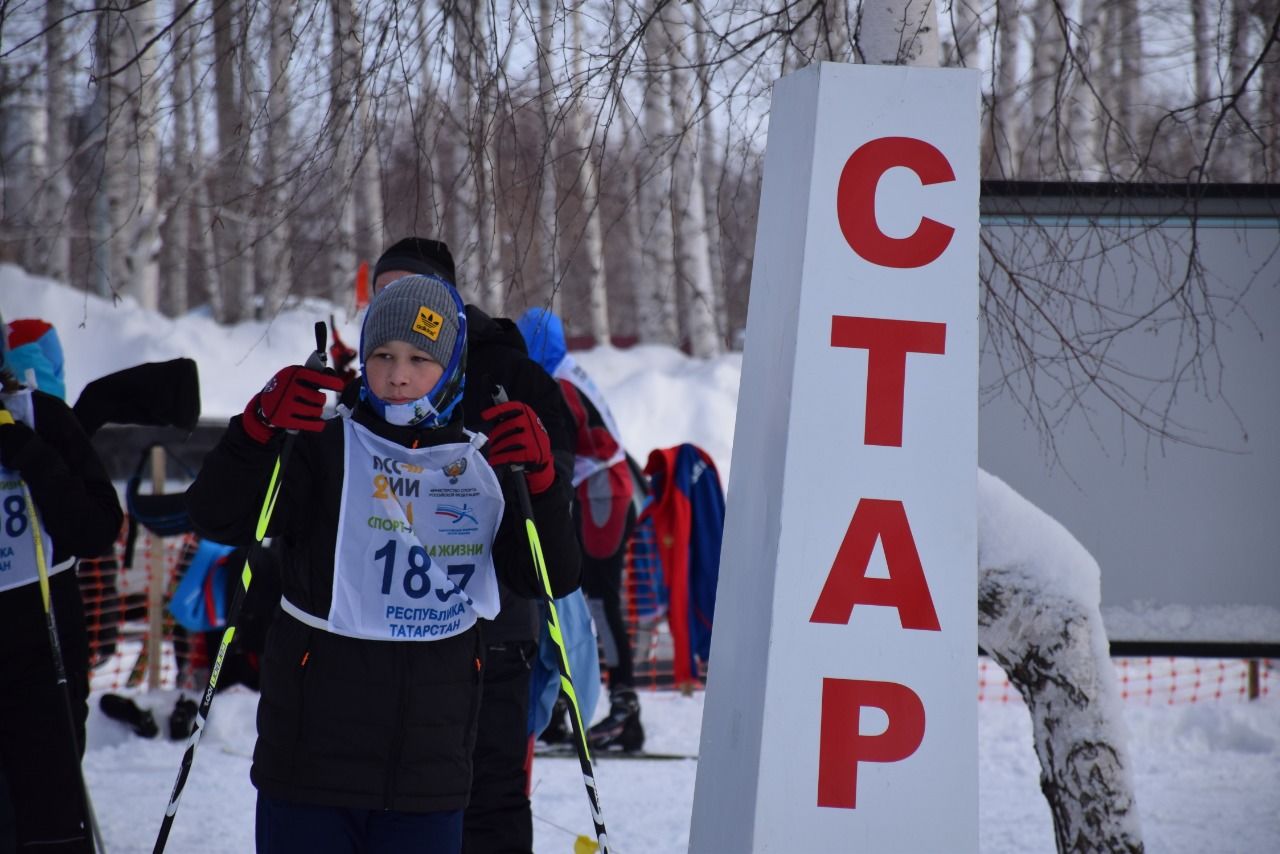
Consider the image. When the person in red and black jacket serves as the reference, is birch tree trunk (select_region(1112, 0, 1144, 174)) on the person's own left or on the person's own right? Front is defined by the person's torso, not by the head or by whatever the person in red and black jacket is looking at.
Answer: on the person's own right

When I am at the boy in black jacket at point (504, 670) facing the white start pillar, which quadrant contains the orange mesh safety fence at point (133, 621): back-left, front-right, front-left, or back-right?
back-left

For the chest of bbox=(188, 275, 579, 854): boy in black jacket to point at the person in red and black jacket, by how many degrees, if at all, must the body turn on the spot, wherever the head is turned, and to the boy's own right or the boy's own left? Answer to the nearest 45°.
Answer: approximately 180°

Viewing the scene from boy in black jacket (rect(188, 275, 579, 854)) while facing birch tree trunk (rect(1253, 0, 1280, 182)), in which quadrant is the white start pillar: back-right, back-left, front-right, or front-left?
front-right

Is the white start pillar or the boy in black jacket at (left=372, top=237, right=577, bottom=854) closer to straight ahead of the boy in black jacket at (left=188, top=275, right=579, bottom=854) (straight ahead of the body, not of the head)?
the white start pillar

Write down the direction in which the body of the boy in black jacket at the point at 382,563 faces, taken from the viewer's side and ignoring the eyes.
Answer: toward the camera
